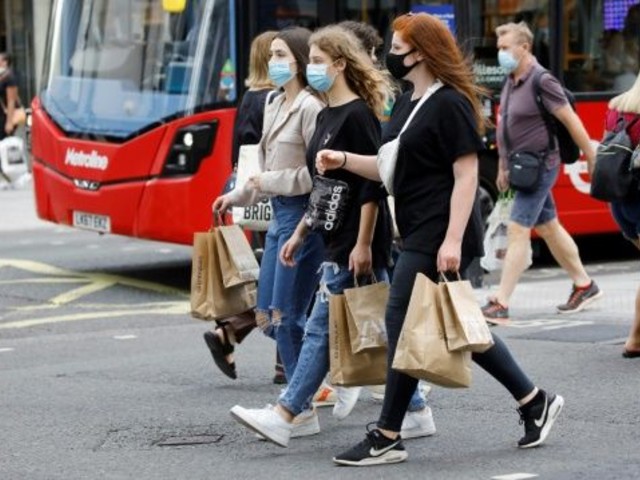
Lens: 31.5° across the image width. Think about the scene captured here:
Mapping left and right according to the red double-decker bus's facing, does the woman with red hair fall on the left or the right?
on its left

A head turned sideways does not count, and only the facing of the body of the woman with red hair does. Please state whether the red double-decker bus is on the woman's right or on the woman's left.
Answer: on the woman's right

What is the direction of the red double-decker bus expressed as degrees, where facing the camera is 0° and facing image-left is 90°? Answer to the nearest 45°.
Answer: approximately 45°

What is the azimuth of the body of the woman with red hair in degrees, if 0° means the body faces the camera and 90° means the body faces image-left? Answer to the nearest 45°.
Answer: approximately 90°
